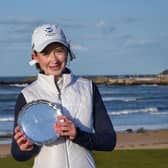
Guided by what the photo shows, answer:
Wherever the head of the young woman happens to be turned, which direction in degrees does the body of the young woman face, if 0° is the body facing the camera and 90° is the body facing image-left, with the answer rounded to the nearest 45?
approximately 0°
